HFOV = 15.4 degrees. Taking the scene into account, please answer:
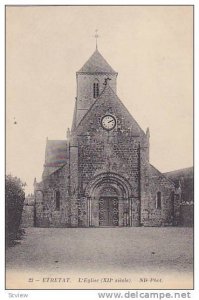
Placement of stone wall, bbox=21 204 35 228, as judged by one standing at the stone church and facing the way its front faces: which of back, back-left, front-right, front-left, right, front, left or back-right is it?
right

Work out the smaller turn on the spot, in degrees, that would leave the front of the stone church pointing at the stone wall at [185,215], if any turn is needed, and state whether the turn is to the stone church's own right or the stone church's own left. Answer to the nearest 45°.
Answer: approximately 90° to the stone church's own left

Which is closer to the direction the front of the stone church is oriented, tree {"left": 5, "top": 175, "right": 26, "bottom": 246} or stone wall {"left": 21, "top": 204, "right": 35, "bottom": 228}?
the tree

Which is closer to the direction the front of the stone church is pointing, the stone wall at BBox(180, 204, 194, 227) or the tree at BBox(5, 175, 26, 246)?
the tree

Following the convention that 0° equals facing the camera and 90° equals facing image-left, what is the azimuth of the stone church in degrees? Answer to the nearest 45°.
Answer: approximately 0°

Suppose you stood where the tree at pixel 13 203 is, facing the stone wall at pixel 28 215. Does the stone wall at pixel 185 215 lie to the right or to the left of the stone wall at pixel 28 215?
right
